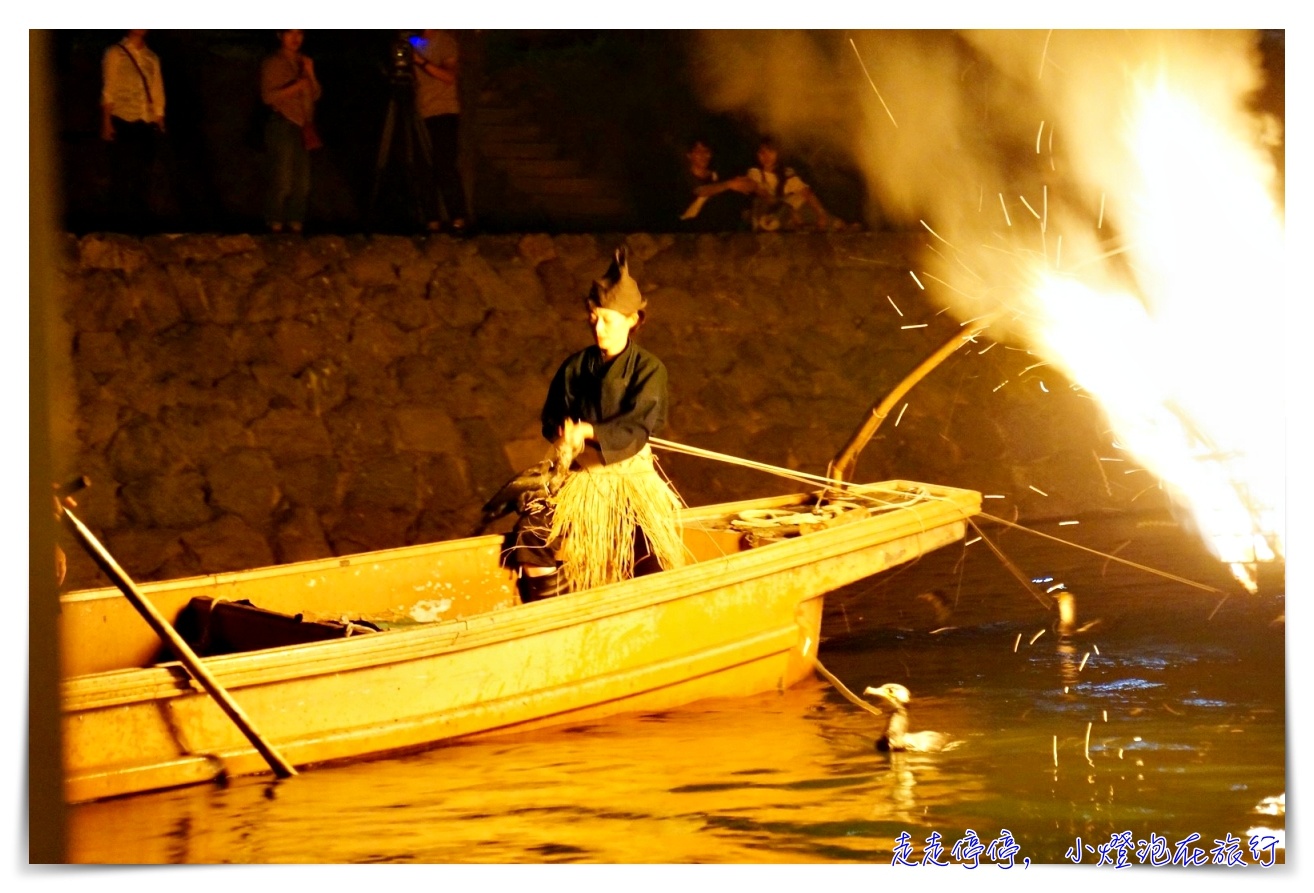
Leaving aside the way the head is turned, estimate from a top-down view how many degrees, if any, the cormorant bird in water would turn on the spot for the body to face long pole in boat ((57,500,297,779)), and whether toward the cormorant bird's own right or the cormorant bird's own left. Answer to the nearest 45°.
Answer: approximately 45° to the cormorant bird's own left

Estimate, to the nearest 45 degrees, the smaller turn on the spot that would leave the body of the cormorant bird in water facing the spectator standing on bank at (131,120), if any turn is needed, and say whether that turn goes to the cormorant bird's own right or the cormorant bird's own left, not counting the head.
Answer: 0° — it already faces them

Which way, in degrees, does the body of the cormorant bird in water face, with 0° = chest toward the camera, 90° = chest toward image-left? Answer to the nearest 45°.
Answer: approximately 90°

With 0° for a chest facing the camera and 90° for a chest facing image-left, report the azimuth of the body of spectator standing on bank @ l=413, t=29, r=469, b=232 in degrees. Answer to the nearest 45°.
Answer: approximately 45°
